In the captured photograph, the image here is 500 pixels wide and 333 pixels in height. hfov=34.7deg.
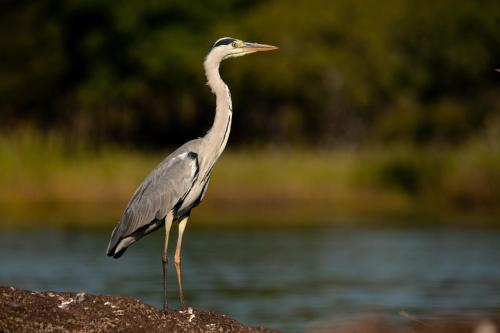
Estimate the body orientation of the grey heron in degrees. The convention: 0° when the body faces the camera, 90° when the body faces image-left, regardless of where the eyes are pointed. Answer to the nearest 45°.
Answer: approximately 270°
